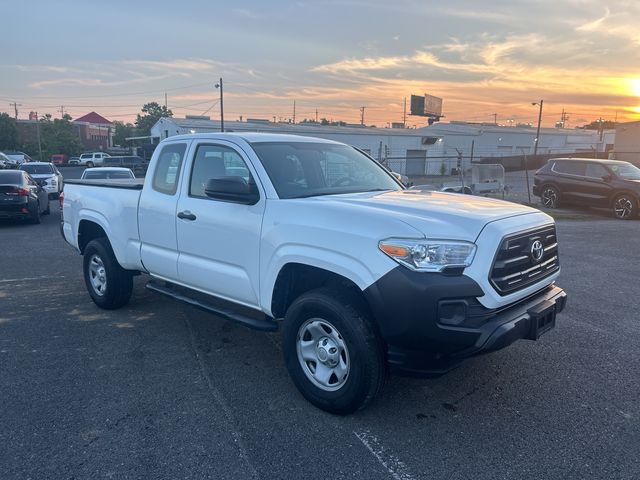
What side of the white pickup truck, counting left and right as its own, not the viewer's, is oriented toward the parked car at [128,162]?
back

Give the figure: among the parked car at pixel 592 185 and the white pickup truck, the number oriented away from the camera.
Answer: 0

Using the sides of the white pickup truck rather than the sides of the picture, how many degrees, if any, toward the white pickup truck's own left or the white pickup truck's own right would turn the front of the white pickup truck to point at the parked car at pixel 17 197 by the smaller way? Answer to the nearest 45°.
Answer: approximately 180°

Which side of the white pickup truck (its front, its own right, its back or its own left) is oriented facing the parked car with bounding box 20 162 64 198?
back

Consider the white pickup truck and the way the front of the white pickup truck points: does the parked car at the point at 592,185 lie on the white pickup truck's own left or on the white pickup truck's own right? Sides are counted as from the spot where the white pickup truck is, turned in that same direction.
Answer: on the white pickup truck's own left

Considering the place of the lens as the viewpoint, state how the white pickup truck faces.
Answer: facing the viewer and to the right of the viewer

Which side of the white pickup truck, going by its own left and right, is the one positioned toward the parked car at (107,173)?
back
